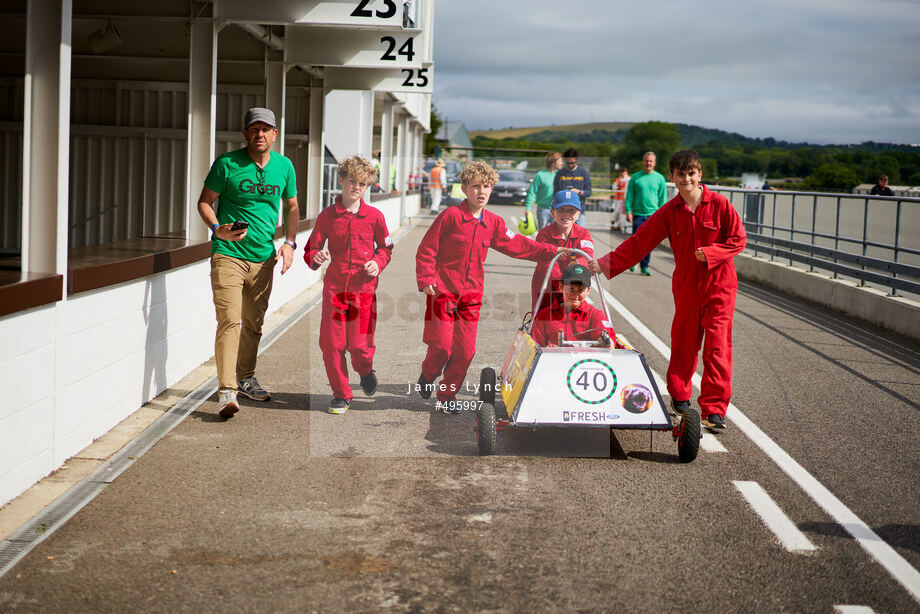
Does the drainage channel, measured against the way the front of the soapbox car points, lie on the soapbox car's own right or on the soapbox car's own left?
on the soapbox car's own right

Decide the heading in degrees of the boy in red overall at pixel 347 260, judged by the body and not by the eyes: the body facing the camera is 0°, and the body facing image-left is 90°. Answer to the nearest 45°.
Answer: approximately 0°

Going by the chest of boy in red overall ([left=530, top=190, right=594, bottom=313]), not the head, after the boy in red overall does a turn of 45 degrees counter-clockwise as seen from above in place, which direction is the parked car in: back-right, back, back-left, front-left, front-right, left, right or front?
back-left

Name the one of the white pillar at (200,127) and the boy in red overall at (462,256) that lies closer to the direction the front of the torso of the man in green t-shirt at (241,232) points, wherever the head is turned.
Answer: the boy in red overall

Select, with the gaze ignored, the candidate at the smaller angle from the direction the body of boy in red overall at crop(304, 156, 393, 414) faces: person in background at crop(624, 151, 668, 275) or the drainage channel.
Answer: the drainage channel

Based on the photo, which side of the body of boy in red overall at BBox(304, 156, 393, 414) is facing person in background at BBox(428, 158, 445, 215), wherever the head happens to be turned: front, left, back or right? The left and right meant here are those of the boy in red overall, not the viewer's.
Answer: back

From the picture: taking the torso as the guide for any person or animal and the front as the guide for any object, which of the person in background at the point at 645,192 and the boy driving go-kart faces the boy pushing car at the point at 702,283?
the person in background

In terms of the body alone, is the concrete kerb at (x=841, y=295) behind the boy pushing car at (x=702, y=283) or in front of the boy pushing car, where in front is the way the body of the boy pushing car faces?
behind
